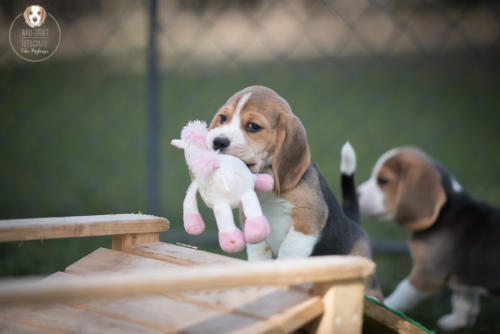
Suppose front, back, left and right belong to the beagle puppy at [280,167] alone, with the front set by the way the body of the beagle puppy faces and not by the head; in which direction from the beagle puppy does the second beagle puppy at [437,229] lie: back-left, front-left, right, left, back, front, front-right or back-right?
back

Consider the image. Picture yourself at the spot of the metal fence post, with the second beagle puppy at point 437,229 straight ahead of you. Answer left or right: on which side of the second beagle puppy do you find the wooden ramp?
right

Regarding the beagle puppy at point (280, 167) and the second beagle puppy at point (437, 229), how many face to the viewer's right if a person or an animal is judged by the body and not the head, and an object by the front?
0

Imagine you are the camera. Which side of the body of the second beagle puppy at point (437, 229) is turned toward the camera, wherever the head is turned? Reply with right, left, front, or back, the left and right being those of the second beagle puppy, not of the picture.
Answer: left

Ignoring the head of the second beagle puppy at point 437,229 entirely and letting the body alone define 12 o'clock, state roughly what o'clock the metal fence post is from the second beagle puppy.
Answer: The metal fence post is roughly at 1 o'clock from the second beagle puppy.

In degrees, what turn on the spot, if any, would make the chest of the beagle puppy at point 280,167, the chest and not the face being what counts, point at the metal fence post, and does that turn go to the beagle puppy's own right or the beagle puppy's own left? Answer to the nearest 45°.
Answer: approximately 135° to the beagle puppy's own right

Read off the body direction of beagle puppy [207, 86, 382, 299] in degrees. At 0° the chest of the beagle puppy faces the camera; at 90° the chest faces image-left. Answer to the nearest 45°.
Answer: approximately 45°
